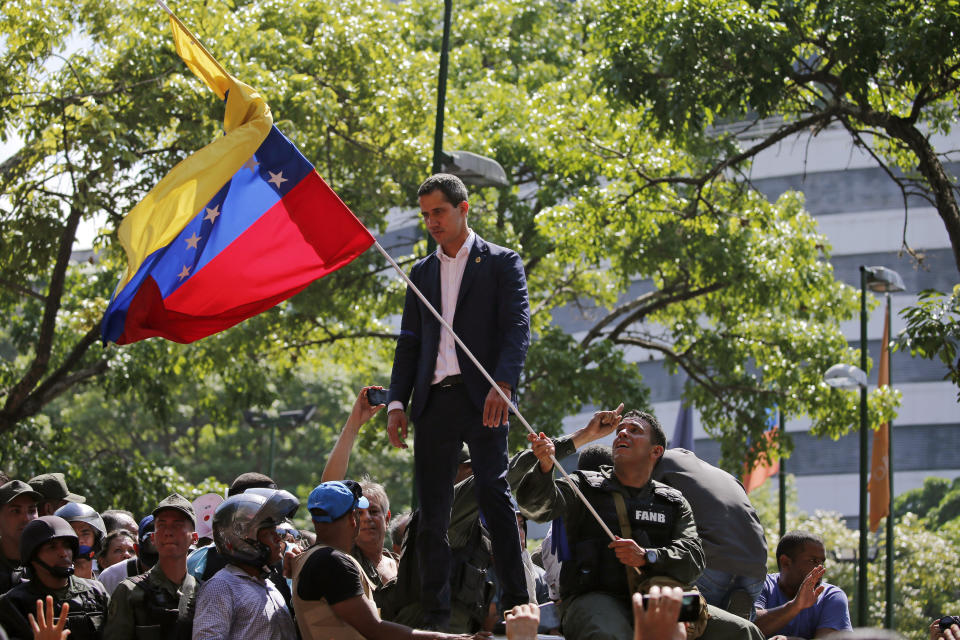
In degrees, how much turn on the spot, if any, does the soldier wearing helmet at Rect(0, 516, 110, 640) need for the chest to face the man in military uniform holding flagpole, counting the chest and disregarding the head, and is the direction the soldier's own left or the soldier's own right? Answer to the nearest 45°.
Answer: approximately 45° to the soldier's own left

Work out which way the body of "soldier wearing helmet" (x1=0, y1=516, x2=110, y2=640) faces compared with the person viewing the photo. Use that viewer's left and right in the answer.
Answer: facing the viewer and to the right of the viewer

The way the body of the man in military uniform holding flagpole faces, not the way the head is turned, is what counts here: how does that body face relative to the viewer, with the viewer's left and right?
facing the viewer and to the left of the viewer

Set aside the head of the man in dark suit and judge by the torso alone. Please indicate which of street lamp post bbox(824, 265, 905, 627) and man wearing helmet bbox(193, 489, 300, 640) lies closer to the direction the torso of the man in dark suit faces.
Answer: the man wearing helmet

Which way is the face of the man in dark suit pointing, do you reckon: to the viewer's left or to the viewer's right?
to the viewer's left

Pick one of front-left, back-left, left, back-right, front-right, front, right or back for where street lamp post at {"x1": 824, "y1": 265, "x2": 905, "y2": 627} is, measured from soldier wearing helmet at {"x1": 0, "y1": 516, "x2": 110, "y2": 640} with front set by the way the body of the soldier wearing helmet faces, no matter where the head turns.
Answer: left

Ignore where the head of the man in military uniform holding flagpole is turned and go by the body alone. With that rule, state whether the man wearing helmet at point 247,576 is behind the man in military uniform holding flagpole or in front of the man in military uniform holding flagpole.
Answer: in front

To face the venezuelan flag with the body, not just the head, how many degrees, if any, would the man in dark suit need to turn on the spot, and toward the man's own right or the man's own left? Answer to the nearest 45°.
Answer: approximately 45° to the man's own right

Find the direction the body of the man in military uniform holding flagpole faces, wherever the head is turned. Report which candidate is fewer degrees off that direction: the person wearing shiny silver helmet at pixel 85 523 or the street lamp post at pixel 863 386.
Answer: the person wearing shiny silver helmet

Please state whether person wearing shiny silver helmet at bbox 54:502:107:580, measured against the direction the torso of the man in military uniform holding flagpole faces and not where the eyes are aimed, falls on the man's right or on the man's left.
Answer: on the man's right

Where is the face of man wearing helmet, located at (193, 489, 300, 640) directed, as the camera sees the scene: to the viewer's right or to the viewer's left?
to the viewer's right

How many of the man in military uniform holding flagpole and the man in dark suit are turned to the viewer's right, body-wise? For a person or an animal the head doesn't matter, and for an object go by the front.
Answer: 0
